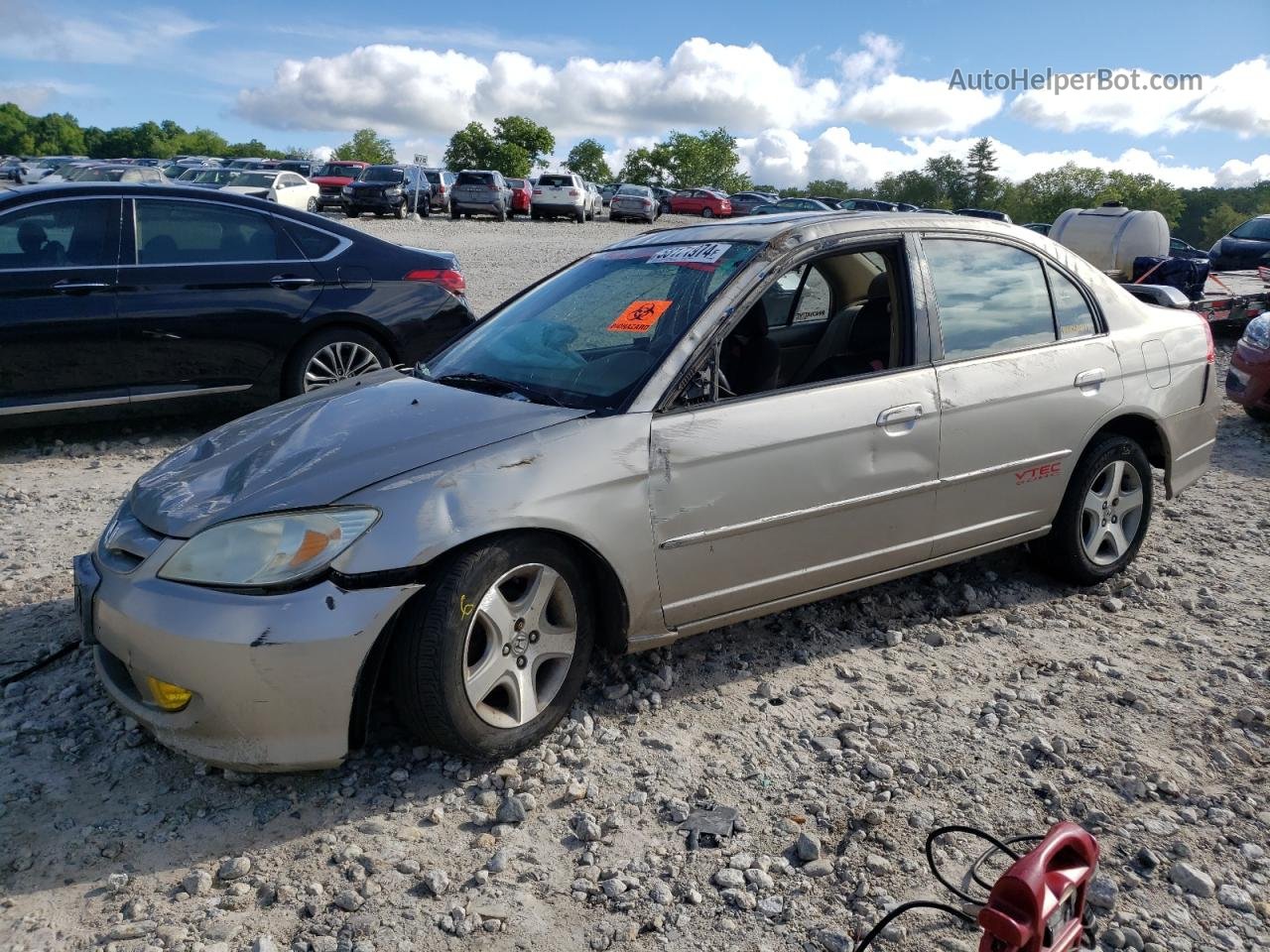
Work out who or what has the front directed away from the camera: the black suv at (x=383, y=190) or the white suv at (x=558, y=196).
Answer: the white suv

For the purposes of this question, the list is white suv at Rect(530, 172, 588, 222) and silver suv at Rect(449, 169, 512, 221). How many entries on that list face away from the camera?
2

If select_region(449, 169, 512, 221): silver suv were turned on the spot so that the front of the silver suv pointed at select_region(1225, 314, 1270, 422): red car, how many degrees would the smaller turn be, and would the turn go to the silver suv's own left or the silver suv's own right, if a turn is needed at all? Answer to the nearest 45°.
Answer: approximately 180°

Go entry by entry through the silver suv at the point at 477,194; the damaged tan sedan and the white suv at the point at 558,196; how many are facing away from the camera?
2

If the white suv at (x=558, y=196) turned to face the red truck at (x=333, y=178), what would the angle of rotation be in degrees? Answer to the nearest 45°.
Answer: approximately 90° to its left

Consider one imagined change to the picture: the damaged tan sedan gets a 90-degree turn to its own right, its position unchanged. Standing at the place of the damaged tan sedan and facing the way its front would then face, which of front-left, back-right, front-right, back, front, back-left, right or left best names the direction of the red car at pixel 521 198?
front-right

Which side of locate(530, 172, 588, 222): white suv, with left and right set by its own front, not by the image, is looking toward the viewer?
back

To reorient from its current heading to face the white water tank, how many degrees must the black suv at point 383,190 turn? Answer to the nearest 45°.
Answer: approximately 45° to its left

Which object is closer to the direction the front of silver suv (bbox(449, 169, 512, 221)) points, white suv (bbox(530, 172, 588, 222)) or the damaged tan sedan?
the white suv

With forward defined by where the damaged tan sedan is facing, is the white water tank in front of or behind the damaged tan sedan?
behind

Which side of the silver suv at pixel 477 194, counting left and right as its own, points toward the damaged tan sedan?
back

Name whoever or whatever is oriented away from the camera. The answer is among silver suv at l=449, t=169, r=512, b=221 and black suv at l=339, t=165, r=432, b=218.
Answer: the silver suv

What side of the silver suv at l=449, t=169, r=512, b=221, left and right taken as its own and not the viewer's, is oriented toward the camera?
back
